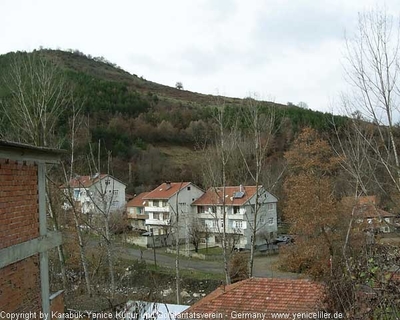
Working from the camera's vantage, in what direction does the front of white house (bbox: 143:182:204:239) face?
facing the viewer and to the left of the viewer

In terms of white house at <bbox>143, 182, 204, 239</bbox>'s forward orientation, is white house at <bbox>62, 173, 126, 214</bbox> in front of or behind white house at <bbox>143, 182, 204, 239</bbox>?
in front

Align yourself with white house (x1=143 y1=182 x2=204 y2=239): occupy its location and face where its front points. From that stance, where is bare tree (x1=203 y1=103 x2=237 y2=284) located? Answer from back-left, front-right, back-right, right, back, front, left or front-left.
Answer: front-left

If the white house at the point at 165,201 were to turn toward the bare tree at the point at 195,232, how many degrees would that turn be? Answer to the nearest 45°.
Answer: approximately 45° to its left

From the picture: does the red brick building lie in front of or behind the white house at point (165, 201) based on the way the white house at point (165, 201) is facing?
in front
